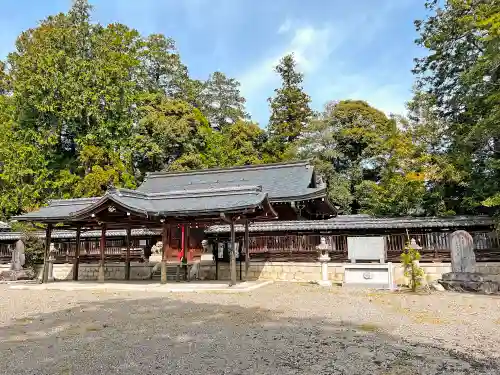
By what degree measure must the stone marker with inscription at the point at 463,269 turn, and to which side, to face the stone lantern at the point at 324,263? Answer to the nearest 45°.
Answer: approximately 90° to its right

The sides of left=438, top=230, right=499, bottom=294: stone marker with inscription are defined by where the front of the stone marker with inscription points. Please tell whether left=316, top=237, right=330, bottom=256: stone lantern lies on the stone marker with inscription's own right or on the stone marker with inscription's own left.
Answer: on the stone marker with inscription's own right

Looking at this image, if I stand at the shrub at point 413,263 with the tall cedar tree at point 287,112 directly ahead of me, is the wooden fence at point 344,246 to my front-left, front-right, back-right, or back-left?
front-left

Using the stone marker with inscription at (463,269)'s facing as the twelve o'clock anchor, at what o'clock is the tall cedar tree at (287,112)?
The tall cedar tree is roughly at 5 o'clock from the stone marker with inscription.

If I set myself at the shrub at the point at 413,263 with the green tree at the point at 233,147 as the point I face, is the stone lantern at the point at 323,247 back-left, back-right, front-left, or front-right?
front-left

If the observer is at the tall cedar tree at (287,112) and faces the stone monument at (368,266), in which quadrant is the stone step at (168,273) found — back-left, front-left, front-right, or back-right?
front-right

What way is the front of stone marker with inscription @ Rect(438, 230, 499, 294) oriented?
toward the camera

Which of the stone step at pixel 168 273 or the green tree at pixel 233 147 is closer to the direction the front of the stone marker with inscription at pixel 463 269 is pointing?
the stone step

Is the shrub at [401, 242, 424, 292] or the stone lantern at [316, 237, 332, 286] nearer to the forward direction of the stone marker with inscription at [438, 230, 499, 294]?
the shrub

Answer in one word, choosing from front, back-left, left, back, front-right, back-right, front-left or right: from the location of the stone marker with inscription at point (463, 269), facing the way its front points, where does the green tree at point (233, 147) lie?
back-right

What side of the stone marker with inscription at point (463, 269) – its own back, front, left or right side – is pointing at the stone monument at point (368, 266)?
right
